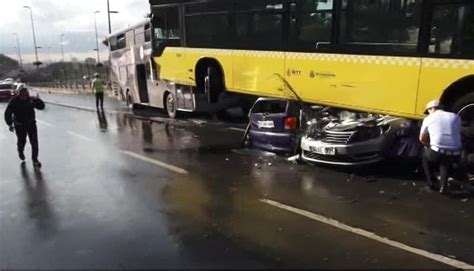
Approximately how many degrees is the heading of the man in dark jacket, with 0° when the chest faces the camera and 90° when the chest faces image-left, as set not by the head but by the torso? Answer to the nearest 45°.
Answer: approximately 0°

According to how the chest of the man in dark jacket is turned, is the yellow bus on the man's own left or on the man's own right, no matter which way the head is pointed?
on the man's own left

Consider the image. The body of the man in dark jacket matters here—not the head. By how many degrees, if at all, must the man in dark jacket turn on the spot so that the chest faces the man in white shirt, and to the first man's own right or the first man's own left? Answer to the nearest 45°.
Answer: approximately 45° to the first man's own left

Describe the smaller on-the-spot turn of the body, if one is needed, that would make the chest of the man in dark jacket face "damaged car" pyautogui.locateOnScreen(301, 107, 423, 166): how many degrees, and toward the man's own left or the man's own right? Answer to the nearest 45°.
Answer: approximately 45° to the man's own left
